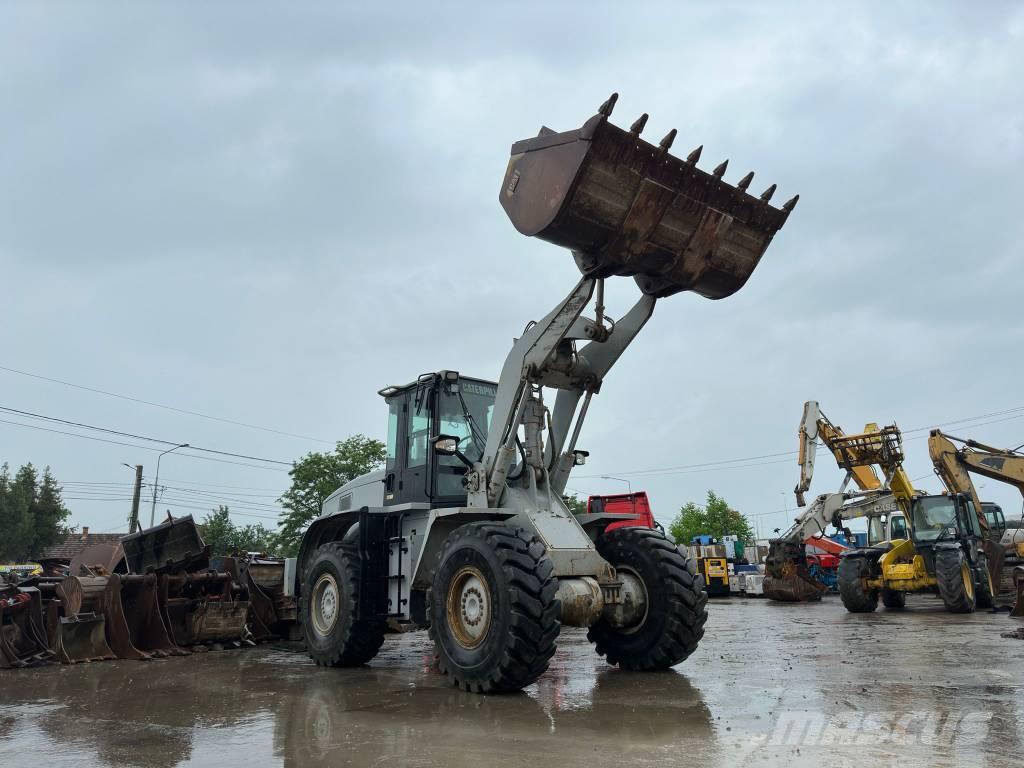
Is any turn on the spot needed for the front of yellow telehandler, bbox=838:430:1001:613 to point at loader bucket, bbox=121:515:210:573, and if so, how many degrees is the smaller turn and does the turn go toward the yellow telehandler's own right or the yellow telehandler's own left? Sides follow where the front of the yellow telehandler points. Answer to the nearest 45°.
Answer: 0° — it already faces it

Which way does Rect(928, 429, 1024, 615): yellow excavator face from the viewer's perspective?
to the viewer's left

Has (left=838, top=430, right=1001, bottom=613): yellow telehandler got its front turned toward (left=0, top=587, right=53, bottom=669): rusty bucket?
yes

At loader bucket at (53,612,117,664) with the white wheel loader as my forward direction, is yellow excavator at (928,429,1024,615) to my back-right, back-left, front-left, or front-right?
front-left

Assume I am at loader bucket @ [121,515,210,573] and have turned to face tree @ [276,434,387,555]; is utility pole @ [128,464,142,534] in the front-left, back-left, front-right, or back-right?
front-left

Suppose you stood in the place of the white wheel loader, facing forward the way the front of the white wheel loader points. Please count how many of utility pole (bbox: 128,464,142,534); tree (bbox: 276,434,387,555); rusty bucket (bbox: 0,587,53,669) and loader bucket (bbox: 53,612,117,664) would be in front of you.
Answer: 0

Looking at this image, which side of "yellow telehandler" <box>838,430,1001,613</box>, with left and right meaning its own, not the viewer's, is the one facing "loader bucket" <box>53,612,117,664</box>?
front

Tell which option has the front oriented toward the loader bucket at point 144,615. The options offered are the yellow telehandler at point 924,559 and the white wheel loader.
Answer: the yellow telehandler

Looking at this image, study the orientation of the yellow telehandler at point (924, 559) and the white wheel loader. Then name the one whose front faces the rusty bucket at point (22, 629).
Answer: the yellow telehandler

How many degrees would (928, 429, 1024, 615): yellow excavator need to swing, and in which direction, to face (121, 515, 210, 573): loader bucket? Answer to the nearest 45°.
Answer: approximately 45° to its left

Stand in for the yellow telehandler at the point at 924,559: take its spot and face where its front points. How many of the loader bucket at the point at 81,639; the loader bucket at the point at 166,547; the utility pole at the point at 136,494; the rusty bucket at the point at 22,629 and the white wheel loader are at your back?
0

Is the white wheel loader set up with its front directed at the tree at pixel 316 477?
no

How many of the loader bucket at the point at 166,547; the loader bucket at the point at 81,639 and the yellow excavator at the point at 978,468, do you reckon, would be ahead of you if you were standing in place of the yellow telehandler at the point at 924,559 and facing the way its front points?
2

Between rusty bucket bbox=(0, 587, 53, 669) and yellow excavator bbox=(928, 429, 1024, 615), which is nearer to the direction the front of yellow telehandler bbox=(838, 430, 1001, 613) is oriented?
the rusty bucket
